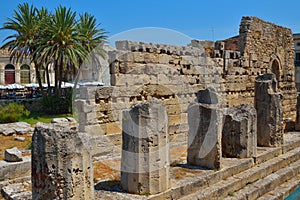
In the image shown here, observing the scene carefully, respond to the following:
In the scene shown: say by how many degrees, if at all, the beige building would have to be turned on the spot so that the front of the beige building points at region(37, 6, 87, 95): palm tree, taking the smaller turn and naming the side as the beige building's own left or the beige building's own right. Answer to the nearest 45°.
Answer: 0° — it already faces it

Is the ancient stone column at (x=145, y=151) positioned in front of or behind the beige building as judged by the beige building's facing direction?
in front

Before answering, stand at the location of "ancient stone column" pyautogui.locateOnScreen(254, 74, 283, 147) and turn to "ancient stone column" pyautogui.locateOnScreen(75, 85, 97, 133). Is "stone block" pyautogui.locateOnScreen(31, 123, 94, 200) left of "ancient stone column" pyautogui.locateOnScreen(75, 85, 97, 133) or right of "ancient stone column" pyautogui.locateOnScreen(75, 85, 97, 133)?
left

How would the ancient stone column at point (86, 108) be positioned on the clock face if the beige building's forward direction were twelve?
The ancient stone column is roughly at 12 o'clock from the beige building.

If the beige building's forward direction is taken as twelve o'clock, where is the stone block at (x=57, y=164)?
The stone block is roughly at 12 o'clock from the beige building.

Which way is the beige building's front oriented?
toward the camera

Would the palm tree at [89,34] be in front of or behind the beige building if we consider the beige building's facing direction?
in front

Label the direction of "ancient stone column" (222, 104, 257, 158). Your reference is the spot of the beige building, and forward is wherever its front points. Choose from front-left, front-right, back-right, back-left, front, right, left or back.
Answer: front

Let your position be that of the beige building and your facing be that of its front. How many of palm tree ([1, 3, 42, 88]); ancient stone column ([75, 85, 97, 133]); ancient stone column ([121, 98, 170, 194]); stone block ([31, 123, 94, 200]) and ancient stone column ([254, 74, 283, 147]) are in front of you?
5

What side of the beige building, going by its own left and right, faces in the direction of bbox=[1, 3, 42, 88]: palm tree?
front

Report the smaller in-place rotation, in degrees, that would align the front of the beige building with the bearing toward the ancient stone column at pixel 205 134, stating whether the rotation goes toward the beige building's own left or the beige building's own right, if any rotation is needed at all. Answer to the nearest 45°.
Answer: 0° — it already faces it
